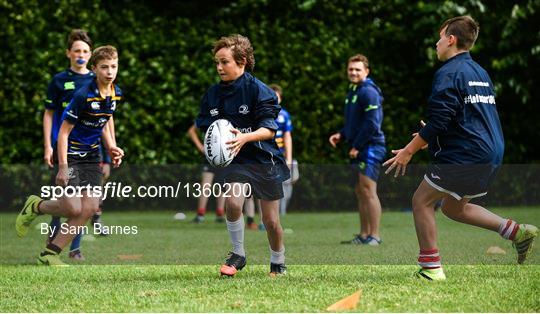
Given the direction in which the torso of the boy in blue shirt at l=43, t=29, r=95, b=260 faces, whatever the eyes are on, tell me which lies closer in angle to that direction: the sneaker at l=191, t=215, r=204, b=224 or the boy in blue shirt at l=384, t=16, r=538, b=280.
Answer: the boy in blue shirt

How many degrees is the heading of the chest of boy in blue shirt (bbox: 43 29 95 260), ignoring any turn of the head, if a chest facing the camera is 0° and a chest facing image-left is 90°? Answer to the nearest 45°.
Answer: approximately 0°

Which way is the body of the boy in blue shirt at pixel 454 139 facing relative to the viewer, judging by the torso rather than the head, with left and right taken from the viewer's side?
facing away from the viewer and to the left of the viewer

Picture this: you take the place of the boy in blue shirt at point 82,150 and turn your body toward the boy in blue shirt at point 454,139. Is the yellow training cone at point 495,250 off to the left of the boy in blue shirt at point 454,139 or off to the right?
left

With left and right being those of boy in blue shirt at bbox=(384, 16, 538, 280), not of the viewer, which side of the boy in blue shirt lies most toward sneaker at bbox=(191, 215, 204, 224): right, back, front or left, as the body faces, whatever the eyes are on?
front

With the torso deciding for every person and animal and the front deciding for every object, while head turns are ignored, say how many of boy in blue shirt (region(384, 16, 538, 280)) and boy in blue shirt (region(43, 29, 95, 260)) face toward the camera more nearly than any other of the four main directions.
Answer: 1

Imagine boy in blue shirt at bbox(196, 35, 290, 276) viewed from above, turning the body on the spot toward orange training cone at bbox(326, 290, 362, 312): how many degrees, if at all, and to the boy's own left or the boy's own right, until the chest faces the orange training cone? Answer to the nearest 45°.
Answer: approximately 45° to the boy's own left

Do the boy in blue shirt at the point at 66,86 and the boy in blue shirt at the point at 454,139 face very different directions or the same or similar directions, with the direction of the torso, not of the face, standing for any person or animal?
very different directions

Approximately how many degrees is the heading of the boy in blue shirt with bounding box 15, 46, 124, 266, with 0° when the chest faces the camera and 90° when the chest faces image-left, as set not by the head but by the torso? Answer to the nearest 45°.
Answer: approximately 315°

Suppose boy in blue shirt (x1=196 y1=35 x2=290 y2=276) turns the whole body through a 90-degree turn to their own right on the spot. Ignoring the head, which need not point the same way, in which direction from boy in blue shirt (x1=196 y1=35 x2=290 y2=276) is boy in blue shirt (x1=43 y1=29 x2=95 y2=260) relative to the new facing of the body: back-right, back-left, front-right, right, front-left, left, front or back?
front

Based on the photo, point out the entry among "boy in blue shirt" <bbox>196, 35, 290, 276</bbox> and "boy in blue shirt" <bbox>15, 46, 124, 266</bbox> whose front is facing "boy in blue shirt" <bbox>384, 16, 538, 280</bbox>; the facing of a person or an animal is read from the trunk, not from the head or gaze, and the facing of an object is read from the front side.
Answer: "boy in blue shirt" <bbox>15, 46, 124, 266</bbox>
